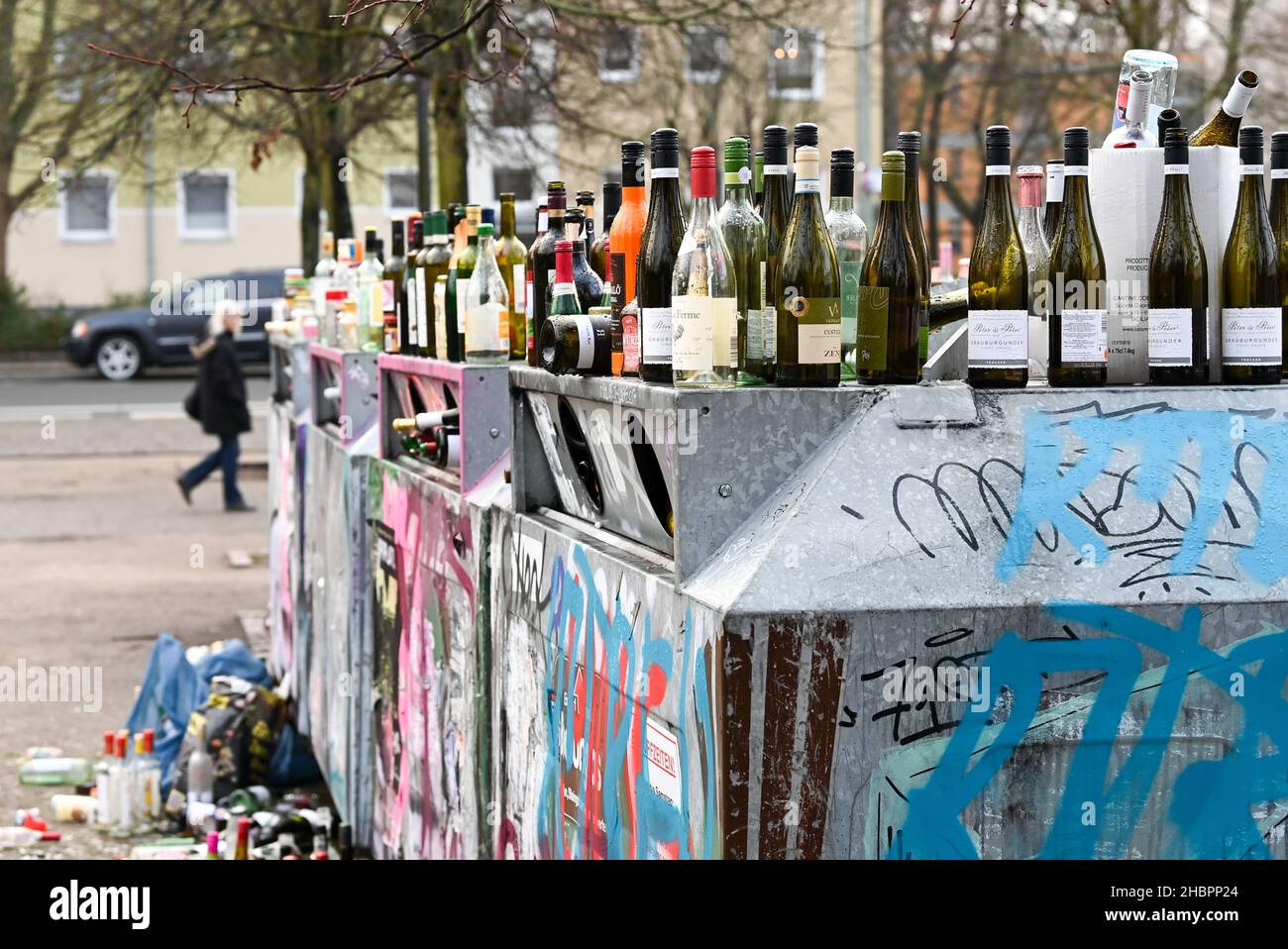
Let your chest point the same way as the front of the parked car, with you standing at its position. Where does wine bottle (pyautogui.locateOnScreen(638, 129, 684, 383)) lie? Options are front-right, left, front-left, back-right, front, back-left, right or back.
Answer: left

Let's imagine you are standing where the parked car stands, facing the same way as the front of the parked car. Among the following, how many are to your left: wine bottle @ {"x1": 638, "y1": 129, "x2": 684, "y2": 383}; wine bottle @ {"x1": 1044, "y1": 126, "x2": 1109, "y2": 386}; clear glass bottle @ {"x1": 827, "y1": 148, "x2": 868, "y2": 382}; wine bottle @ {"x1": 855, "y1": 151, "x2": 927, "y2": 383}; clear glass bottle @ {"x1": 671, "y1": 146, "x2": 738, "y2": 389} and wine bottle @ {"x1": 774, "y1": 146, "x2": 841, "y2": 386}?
6

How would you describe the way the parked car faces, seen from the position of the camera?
facing to the left of the viewer

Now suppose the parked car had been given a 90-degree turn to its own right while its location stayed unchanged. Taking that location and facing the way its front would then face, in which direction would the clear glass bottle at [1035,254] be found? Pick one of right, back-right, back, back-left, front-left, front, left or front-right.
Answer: back

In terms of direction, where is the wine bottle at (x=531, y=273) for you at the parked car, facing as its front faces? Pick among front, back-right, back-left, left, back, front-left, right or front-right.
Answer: left

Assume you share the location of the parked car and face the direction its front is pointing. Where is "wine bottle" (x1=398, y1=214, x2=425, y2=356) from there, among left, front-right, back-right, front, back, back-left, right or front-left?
left

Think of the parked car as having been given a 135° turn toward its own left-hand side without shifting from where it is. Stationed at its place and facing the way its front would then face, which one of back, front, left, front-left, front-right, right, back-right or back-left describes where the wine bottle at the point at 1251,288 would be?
front-right

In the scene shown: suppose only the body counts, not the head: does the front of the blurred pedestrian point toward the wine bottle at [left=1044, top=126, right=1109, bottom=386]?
no

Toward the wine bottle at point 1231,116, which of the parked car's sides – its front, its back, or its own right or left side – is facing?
left

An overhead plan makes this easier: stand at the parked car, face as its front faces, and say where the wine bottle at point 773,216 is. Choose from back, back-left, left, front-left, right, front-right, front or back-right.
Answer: left
